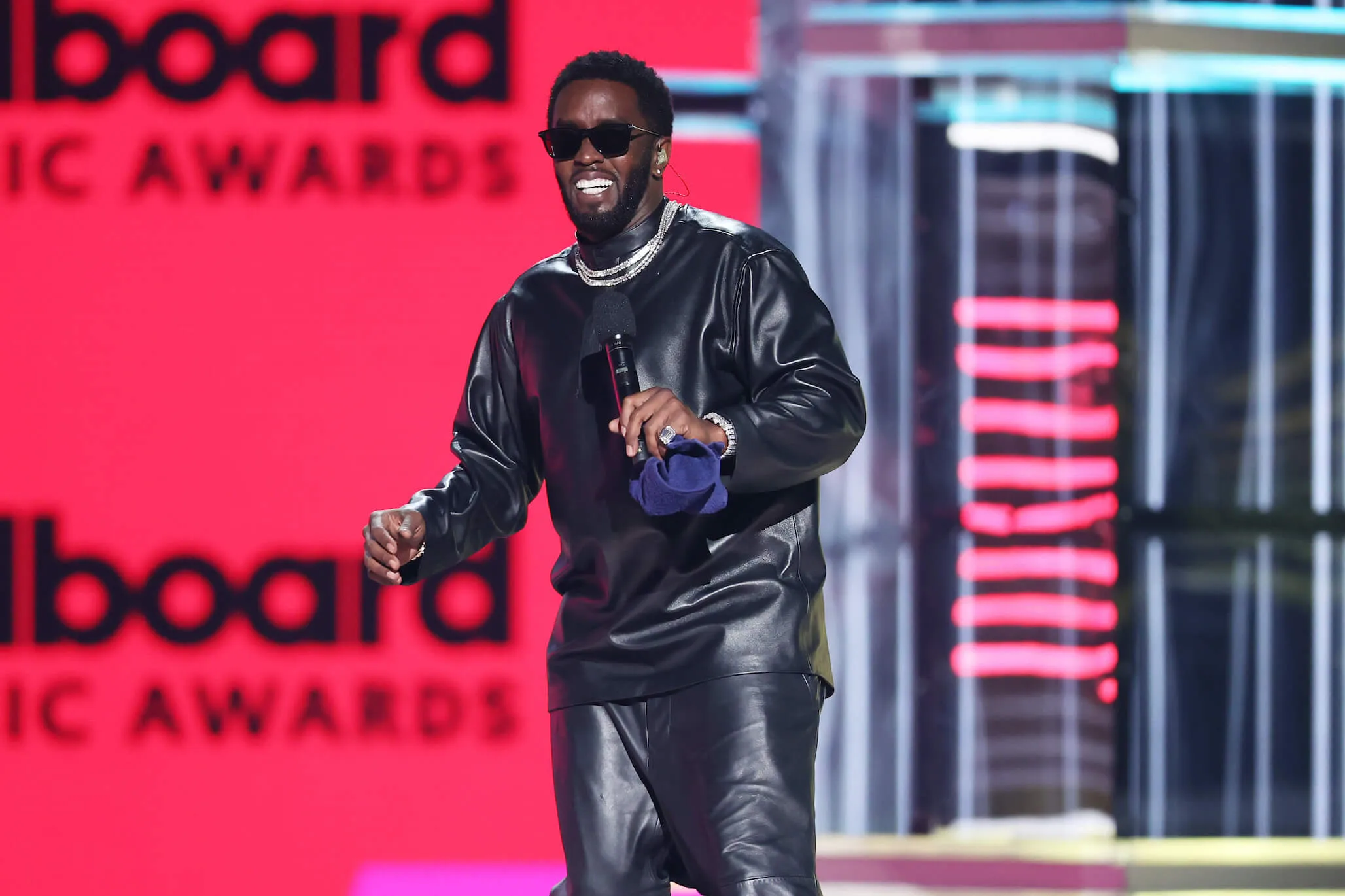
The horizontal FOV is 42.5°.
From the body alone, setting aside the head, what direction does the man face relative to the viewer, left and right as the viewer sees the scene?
facing the viewer and to the left of the viewer

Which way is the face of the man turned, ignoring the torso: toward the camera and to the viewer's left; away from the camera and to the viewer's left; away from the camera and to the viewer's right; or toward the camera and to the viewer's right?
toward the camera and to the viewer's left

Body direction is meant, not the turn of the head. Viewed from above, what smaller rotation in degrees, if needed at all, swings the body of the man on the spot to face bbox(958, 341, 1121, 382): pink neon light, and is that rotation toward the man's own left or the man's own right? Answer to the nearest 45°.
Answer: approximately 180°

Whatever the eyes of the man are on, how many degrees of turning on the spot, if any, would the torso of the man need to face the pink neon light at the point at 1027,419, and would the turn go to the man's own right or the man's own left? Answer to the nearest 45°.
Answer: approximately 180°

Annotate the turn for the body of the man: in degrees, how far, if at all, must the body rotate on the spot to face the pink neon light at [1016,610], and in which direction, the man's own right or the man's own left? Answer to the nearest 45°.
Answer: approximately 180°

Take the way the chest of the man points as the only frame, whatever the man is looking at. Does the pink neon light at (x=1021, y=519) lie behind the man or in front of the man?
behind

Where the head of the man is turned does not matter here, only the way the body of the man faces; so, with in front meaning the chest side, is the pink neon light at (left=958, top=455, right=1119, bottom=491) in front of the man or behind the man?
behind

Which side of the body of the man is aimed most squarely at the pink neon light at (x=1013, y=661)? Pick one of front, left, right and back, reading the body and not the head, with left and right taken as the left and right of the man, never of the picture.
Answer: back
